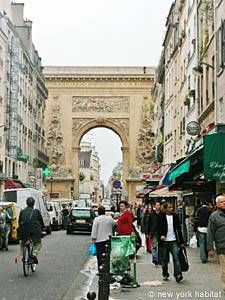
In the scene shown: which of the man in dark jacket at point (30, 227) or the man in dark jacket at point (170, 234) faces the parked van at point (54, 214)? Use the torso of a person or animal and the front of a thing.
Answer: the man in dark jacket at point (30, 227)

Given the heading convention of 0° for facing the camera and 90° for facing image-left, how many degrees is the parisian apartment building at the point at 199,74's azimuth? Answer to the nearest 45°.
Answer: approximately 90°

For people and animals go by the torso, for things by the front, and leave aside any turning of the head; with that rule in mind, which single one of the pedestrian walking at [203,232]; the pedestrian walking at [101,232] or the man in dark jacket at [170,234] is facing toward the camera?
the man in dark jacket

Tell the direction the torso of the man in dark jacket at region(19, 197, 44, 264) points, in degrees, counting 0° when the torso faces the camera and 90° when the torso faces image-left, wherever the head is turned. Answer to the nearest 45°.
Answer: approximately 180°

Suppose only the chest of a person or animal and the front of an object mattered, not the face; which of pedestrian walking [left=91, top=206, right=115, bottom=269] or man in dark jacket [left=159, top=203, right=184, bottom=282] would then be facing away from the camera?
the pedestrian walking

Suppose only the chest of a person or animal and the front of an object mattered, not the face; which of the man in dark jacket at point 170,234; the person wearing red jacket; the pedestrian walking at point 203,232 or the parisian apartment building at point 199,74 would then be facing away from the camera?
the pedestrian walking

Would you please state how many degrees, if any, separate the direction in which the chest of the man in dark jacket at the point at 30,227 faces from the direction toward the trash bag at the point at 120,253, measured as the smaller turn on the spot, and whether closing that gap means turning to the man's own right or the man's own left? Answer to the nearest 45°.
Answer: approximately 135° to the man's own right

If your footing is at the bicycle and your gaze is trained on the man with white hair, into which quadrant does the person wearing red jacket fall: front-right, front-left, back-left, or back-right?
front-left

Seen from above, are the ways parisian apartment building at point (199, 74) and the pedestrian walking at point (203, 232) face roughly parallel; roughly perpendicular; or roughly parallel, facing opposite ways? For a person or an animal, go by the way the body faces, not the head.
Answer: roughly perpendicular

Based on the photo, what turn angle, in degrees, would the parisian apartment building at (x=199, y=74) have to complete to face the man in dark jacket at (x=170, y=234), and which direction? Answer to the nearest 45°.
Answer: approximately 90° to its left

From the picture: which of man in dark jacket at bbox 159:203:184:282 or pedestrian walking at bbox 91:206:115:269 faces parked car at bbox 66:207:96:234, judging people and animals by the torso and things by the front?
the pedestrian walking
